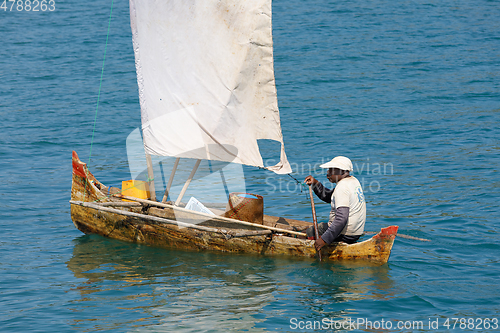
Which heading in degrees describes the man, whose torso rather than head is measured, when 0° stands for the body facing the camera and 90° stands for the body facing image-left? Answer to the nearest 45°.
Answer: approximately 90°

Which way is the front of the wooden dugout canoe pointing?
to the viewer's left

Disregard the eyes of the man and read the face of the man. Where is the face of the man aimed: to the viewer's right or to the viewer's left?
to the viewer's left
